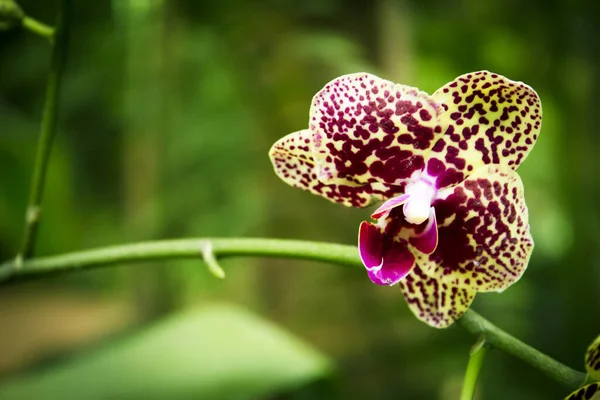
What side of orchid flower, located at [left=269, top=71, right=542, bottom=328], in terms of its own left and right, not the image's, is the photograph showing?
front
